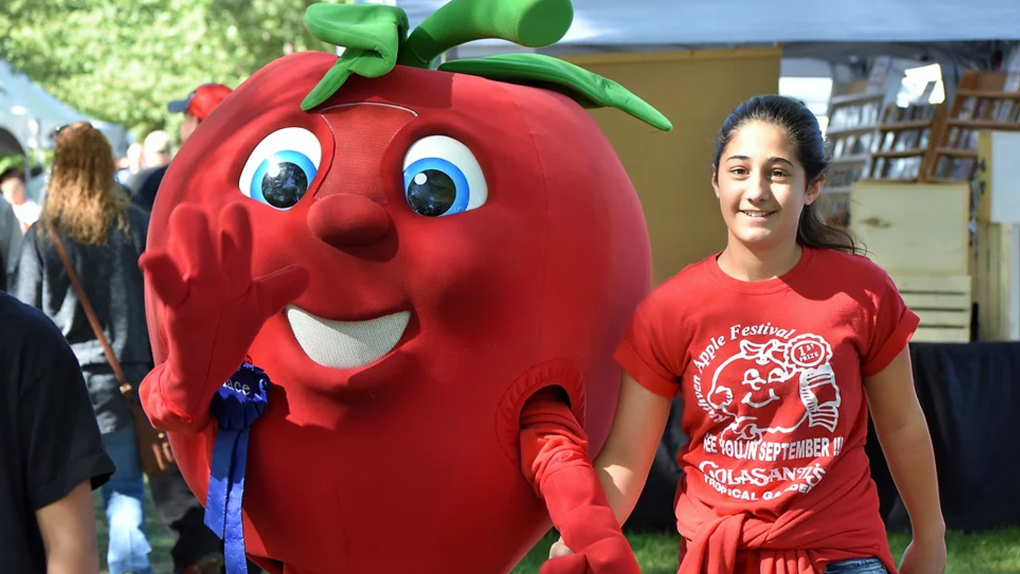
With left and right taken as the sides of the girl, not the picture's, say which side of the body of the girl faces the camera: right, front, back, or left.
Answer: front

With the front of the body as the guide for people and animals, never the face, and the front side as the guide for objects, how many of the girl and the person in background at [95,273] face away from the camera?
1

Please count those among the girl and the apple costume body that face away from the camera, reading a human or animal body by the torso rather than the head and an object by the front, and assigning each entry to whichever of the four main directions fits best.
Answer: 0

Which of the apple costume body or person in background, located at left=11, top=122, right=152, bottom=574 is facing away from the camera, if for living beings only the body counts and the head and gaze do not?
the person in background

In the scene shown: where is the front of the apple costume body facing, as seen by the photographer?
facing the viewer and to the left of the viewer

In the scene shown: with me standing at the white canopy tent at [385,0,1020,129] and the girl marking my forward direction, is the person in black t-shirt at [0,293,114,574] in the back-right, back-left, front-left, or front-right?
front-right

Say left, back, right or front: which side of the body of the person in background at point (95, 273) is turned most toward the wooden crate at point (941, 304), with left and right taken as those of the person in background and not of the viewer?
right

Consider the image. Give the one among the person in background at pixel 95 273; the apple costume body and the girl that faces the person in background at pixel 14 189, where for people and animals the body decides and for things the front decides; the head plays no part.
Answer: the person in background at pixel 95 273

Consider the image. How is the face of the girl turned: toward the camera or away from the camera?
toward the camera

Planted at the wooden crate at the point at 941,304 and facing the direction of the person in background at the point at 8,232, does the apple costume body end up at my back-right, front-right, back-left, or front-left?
front-left

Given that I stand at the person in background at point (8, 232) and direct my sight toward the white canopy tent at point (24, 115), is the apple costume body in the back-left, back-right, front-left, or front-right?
back-right

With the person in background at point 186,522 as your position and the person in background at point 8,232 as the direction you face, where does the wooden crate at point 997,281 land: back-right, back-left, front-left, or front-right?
back-right

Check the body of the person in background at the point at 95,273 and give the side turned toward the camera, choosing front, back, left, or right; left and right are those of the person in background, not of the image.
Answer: back
